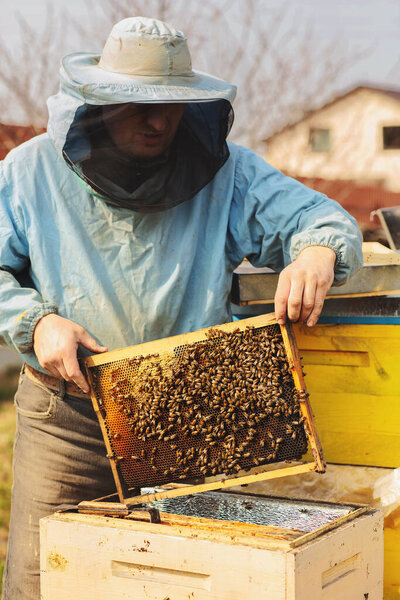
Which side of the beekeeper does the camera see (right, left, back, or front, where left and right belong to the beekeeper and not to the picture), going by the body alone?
front

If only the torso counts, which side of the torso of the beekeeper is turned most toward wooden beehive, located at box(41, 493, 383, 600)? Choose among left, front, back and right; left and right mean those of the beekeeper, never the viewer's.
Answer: front
